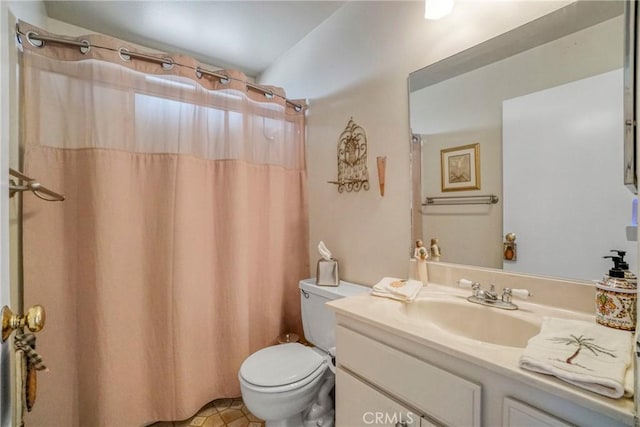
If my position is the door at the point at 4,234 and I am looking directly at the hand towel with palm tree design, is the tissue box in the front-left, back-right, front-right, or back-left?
front-left

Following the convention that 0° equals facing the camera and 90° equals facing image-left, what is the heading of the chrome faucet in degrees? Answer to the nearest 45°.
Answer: approximately 45°

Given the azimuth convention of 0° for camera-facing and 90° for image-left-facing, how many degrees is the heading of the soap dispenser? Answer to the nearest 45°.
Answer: approximately 45°

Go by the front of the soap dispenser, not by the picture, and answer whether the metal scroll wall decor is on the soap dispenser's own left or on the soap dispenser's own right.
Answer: on the soap dispenser's own right

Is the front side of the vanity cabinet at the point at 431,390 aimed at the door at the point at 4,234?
yes

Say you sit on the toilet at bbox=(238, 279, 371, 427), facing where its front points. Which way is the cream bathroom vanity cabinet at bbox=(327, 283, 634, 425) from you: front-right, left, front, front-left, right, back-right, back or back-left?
left

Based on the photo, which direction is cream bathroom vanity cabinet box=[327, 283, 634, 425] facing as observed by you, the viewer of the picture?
facing the viewer and to the left of the viewer

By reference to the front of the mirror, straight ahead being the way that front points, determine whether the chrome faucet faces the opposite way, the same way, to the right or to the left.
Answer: the same way

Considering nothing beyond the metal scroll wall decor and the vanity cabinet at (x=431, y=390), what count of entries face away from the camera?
0

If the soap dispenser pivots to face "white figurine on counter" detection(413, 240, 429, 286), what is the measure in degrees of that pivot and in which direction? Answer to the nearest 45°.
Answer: approximately 45° to its right

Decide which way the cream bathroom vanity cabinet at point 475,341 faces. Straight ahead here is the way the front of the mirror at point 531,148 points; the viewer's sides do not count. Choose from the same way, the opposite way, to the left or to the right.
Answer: the same way

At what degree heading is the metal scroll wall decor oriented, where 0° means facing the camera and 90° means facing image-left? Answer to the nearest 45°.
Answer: approximately 45°

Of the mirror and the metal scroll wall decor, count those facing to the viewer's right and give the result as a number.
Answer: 0

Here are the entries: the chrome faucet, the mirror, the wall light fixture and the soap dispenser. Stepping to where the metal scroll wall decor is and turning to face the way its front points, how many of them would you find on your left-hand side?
4

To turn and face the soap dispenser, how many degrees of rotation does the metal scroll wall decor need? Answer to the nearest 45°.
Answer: approximately 90° to its left
